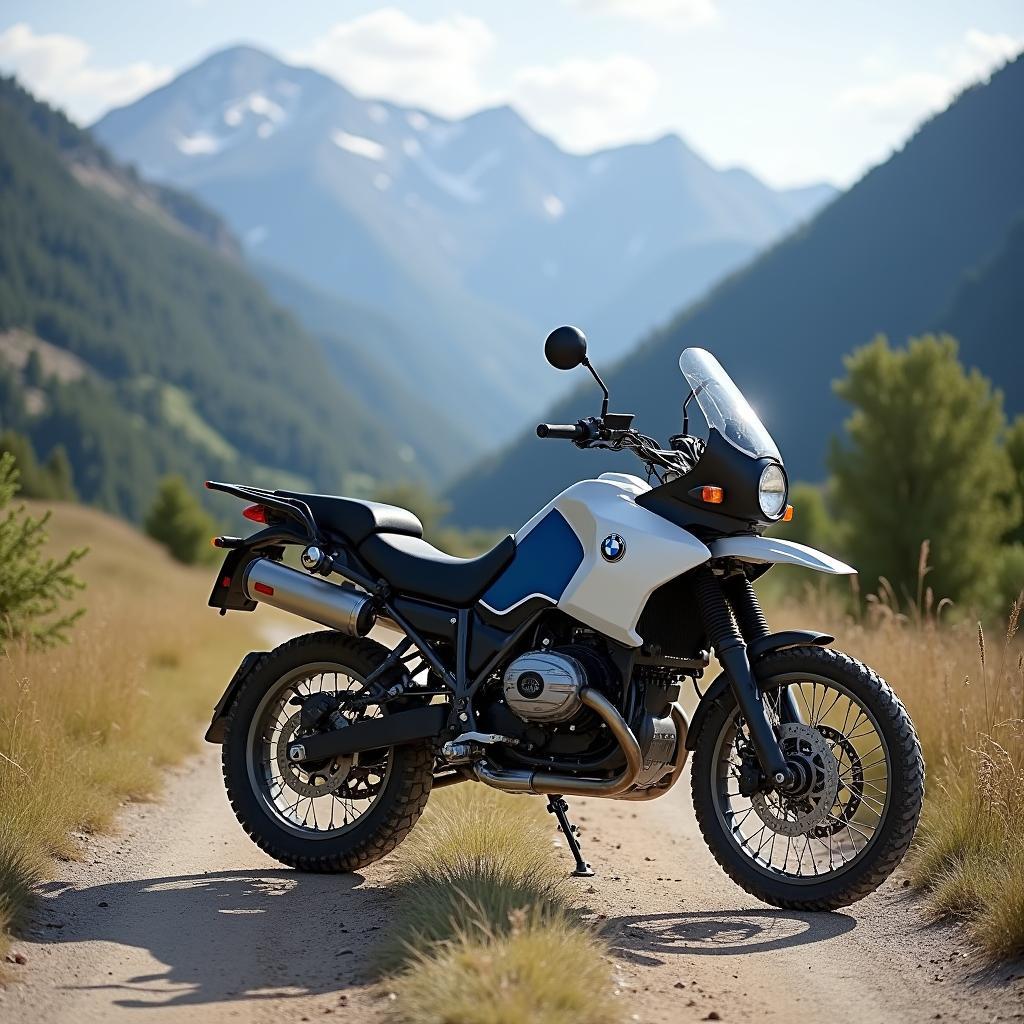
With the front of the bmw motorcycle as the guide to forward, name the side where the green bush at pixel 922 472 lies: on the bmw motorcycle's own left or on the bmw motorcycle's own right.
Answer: on the bmw motorcycle's own left

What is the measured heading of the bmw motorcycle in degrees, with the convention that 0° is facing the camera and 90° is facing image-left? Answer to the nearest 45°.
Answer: approximately 315°

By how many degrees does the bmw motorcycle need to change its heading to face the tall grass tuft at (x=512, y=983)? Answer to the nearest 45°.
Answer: approximately 45° to its right

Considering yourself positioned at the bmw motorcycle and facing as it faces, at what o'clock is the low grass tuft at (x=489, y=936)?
The low grass tuft is roughly at 2 o'clock from the bmw motorcycle.

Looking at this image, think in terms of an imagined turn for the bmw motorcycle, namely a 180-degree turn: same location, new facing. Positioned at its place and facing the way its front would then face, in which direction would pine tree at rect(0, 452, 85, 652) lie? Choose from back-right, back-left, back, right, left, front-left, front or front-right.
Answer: front
